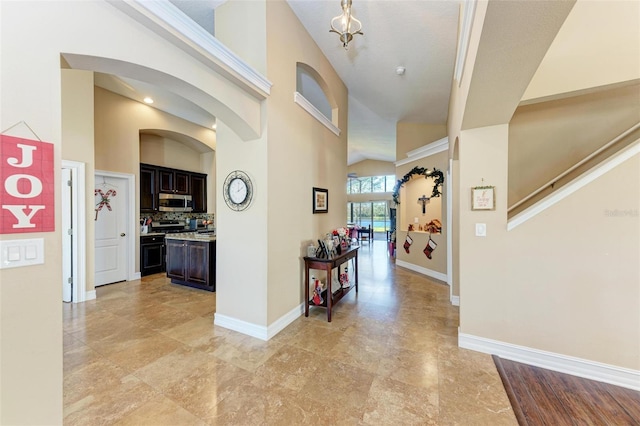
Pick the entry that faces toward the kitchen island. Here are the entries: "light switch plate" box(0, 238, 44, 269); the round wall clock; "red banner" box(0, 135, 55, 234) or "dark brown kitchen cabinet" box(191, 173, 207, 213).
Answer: the dark brown kitchen cabinet

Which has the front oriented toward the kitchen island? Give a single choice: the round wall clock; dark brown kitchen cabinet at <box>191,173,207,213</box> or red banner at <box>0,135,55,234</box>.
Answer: the dark brown kitchen cabinet

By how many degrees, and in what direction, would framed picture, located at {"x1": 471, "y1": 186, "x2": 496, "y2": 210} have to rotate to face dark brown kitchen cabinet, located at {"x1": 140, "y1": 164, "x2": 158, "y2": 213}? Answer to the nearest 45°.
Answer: approximately 90° to its right

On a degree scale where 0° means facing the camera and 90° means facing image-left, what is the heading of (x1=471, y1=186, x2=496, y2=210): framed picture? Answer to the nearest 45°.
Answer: approximately 0°

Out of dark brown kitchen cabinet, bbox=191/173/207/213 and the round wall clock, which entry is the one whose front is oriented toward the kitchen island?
the dark brown kitchen cabinet

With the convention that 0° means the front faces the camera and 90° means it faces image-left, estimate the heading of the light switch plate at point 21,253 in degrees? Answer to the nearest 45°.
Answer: approximately 315°

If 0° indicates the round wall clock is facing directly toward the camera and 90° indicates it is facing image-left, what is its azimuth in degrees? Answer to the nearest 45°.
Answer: approximately 0°

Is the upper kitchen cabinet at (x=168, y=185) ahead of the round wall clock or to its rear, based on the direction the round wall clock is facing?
to the rear
